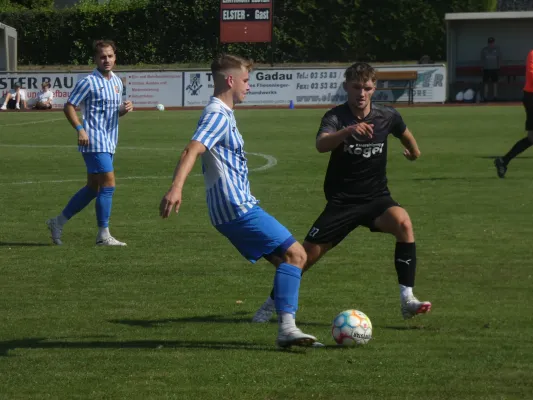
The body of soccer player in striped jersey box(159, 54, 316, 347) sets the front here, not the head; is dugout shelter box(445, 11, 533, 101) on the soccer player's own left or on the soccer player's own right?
on the soccer player's own left

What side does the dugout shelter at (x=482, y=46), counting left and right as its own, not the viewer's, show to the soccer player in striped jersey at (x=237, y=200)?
front

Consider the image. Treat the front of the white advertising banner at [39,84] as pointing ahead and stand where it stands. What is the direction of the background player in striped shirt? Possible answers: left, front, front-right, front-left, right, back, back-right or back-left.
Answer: front

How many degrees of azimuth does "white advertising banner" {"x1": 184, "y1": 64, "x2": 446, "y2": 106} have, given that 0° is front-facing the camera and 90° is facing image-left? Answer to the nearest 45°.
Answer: approximately 0°

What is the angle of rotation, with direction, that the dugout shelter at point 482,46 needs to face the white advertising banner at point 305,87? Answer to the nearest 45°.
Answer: approximately 45° to its right

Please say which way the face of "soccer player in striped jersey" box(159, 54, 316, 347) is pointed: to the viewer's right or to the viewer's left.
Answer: to the viewer's right

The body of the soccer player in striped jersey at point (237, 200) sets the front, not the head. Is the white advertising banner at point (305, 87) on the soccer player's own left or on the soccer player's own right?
on the soccer player's own left

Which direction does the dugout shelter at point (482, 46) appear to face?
toward the camera

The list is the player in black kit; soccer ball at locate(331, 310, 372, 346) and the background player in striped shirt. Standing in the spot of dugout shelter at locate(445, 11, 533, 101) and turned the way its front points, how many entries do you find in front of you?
3

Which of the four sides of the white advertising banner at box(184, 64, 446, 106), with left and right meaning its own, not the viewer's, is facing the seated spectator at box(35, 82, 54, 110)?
right

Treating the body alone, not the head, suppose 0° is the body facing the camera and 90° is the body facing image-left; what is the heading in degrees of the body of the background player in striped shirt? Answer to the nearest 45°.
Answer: approximately 315°

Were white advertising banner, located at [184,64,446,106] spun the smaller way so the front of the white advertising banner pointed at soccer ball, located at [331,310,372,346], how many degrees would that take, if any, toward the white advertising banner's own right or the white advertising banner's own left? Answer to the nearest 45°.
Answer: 0° — it already faces it

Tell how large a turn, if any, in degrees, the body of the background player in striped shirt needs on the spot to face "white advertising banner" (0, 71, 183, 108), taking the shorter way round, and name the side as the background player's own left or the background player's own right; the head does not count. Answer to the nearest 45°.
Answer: approximately 135° to the background player's own left

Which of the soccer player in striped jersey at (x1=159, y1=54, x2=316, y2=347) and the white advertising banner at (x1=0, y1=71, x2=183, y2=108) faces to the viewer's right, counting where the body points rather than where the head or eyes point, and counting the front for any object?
the soccer player in striped jersey

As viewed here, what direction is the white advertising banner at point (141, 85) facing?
toward the camera
